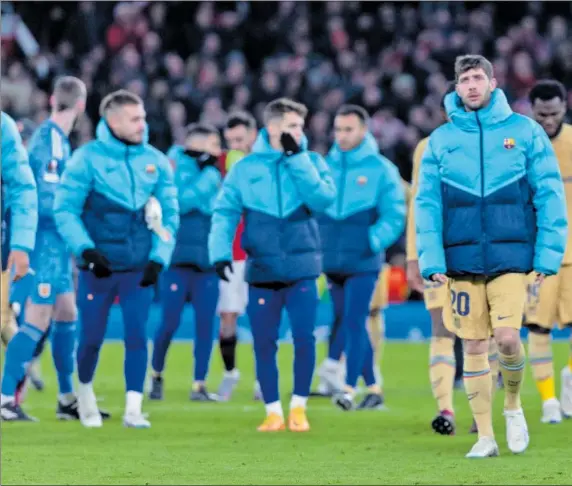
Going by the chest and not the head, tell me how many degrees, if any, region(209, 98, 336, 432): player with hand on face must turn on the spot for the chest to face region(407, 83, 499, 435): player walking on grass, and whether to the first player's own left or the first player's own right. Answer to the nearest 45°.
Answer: approximately 90° to the first player's own left

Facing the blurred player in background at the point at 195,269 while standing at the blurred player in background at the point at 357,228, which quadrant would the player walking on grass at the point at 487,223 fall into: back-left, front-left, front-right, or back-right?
back-left

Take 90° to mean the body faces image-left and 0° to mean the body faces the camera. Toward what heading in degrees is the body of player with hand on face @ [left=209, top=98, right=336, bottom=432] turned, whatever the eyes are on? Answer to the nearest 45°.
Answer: approximately 0°

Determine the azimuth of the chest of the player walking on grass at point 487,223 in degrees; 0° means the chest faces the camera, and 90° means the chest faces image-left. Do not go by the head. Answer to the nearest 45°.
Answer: approximately 0°

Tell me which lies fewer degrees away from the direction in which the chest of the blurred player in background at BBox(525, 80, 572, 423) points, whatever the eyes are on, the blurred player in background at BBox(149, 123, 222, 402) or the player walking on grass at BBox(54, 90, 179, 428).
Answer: the player walking on grass
